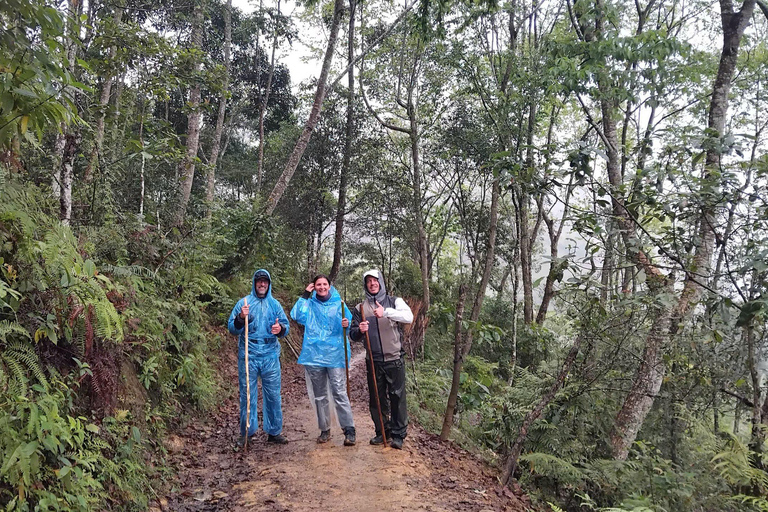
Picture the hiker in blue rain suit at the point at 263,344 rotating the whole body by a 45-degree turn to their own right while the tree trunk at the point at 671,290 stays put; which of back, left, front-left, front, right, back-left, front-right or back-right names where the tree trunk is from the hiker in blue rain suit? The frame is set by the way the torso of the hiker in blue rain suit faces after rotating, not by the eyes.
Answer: back-left

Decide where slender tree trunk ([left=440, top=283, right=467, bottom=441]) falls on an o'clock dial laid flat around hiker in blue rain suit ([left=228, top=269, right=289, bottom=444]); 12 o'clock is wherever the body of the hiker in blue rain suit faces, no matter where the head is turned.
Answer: The slender tree trunk is roughly at 9 o'clock from the hiker in blue rain suit.

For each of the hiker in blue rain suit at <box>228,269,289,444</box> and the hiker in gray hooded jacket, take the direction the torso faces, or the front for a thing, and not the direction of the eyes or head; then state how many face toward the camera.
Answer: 2

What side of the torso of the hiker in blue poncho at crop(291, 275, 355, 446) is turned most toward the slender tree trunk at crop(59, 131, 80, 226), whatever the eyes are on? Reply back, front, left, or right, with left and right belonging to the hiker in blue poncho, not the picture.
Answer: right

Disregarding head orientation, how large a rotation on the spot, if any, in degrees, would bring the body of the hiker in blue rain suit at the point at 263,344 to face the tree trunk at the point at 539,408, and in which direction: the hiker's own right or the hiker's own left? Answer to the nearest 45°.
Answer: approximately 90° to the hiker's own left

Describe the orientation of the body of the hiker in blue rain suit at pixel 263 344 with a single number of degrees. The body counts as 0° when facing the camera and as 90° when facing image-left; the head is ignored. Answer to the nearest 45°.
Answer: approximately 0°
